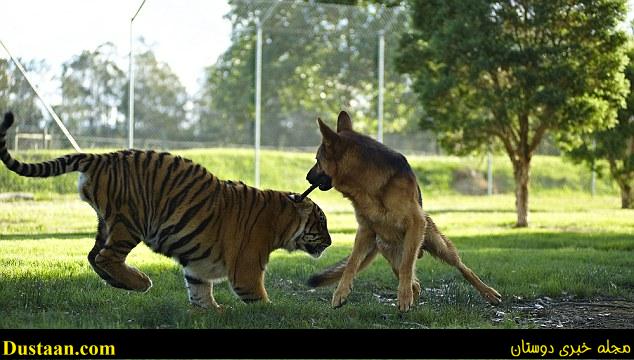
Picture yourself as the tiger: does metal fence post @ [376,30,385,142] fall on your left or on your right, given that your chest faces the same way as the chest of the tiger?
on your left

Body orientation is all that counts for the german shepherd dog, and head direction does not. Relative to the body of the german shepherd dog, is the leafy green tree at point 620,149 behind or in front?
behind

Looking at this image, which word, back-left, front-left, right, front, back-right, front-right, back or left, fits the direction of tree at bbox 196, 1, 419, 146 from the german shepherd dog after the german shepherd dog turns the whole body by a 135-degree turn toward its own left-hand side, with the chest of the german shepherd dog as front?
left

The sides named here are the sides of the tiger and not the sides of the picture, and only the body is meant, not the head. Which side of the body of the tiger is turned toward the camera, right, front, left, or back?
right

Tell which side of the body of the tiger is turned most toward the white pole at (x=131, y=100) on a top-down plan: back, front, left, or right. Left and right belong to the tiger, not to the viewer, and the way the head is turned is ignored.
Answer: left

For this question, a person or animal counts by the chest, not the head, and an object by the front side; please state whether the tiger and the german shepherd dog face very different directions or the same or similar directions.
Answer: very different directions

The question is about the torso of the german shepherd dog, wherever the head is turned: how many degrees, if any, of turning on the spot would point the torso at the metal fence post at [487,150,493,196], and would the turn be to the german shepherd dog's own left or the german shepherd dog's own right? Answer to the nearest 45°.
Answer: approximately 135° to the german shepherd dog's own right

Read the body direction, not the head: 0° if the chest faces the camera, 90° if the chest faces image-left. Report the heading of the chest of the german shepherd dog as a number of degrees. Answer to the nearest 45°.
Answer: approximately 45°

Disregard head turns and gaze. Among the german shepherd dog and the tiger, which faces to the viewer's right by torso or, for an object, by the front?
the tiger

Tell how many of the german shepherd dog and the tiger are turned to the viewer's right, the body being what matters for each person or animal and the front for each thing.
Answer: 1

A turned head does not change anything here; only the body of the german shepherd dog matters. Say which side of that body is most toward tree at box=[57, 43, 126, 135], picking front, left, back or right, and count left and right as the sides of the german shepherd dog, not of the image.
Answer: back
